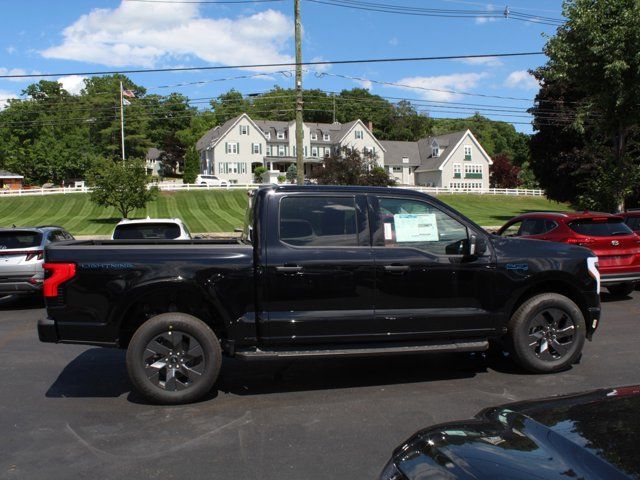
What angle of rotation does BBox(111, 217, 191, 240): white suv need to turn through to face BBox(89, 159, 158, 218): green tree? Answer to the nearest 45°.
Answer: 0° — it already faces it

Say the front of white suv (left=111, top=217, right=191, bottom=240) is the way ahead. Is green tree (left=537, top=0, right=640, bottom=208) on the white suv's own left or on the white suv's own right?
on the white suv's own right

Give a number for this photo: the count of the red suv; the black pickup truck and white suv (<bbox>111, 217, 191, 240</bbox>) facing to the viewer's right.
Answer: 1

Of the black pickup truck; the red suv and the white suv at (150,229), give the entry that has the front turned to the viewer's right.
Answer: the black pickup truck

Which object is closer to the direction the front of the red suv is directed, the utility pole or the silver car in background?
the utility pole

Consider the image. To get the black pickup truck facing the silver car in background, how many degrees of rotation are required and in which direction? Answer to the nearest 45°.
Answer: approximately 135° to its left

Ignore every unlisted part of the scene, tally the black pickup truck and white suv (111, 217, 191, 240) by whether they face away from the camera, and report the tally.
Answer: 1

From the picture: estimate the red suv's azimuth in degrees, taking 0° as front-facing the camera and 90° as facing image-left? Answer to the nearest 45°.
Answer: approximately 135°

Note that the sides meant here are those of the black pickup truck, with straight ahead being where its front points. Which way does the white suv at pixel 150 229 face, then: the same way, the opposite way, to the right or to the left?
to the left

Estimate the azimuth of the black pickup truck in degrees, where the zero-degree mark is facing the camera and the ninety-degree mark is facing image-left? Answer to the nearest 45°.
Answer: approximately 270°

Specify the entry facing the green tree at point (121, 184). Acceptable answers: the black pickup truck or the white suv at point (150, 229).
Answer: the white suv

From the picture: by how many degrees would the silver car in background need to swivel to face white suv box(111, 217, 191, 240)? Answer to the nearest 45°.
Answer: approximately 45° to its right

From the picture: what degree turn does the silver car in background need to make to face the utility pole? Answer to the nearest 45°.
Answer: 0° — it already faces it

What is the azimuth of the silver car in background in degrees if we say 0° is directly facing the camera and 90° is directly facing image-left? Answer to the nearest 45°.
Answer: approximately 225°

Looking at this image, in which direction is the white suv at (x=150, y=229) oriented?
away from the camera
